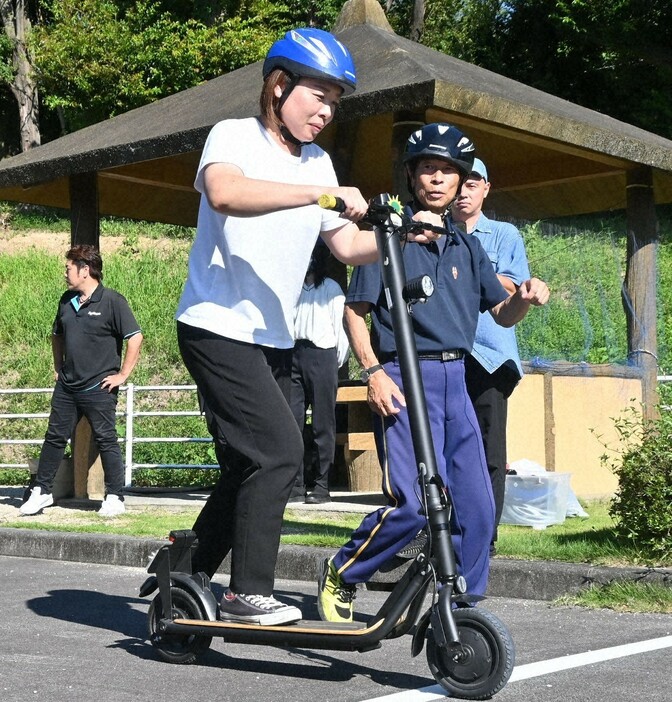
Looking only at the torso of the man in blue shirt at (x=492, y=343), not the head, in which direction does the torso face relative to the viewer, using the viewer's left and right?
facing the viewer and to the left of the viewer

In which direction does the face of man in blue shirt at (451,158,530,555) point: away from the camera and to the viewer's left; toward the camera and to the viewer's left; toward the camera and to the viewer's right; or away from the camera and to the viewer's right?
toward the camera and to the viewer's left

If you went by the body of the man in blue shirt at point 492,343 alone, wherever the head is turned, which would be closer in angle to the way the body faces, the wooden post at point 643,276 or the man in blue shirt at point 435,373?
the man in blue shirt

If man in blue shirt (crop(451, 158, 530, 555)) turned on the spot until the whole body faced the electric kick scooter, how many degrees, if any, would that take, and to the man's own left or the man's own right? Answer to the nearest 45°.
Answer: approximately 45° to the man's own left

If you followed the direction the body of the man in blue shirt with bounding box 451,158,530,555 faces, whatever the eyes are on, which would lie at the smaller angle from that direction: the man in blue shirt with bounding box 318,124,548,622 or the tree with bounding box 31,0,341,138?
the man in blue shirt

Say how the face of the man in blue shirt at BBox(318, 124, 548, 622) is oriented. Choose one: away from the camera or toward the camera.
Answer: toward the camera

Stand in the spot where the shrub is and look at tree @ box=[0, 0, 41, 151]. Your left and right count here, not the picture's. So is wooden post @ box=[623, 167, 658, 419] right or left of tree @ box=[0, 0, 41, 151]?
right

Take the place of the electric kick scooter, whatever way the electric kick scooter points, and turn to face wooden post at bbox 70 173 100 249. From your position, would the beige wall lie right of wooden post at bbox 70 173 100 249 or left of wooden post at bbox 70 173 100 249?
right

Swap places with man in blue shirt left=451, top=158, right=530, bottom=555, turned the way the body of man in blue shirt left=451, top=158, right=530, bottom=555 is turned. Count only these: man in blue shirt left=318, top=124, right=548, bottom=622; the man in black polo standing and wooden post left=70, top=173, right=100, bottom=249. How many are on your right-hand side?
2

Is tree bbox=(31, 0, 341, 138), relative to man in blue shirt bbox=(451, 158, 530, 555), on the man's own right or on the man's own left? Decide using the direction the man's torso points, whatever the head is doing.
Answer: on the man's own right

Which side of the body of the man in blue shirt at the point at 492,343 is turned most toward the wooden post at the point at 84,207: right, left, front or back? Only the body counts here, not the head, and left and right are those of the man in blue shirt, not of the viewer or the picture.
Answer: right

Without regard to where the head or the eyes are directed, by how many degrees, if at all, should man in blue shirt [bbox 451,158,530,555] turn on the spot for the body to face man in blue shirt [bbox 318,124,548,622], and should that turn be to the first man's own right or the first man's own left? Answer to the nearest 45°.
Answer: approximately 45° to the first man's own left

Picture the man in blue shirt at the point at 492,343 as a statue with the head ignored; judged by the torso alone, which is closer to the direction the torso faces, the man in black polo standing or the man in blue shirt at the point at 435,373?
the man in blue shirt

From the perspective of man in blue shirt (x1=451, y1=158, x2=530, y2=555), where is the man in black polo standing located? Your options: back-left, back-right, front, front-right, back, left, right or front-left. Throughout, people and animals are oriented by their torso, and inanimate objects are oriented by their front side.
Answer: right
